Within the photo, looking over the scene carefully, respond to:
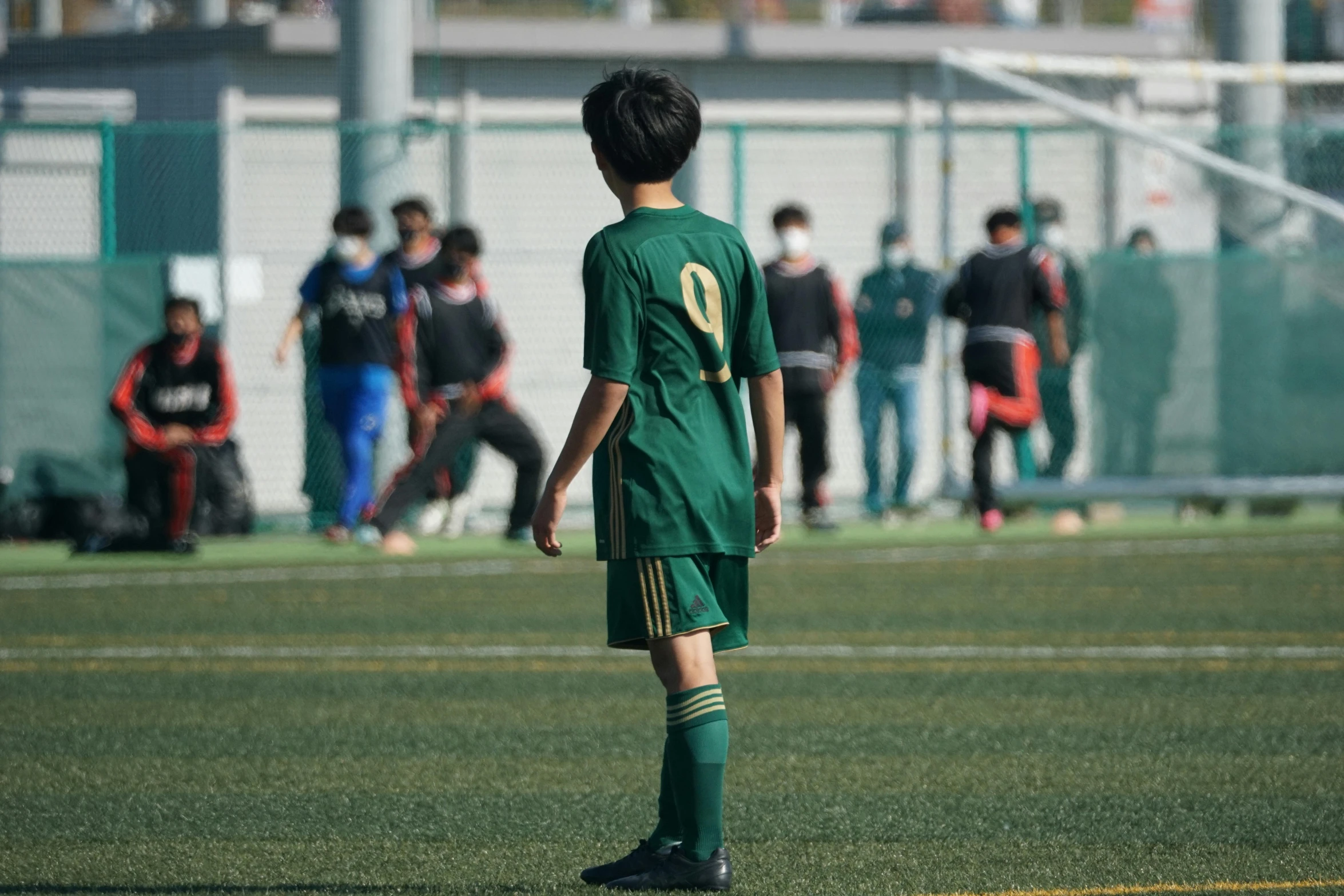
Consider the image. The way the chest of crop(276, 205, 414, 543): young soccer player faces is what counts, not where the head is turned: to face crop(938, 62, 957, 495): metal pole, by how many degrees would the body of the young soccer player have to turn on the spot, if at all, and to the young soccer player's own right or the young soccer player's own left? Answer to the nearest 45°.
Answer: approximately 90° to the young soccer player's own left

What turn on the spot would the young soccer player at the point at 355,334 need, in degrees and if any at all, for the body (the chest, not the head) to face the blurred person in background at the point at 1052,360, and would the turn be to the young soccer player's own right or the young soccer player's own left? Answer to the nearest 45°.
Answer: approximately 90° to the young soccer player's own left

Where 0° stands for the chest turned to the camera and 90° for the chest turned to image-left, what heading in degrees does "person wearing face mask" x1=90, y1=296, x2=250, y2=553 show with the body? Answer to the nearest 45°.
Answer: approximately 0°

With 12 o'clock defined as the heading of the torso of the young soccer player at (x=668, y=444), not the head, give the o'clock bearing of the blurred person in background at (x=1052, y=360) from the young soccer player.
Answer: The blurred person in background is roughly at 2 o'clock from the young soccer player.

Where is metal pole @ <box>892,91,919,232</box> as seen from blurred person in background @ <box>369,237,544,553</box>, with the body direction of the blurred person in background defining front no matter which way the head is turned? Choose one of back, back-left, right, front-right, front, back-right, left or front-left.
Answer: back-left

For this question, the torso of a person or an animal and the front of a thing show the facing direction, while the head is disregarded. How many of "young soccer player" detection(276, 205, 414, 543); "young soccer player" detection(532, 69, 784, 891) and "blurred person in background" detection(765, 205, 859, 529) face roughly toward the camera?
2

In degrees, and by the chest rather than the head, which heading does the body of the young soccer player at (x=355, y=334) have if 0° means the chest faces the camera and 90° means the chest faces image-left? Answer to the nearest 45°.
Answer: approximately 0°

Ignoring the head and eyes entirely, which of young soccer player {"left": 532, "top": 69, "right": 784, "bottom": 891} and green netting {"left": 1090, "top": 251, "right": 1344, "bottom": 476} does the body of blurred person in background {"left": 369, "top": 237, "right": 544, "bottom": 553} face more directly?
the young soccer player
